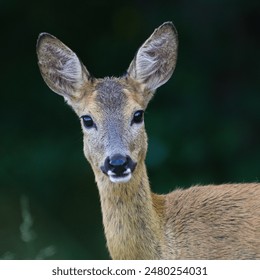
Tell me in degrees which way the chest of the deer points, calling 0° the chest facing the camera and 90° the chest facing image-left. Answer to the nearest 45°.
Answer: approximately 45°
